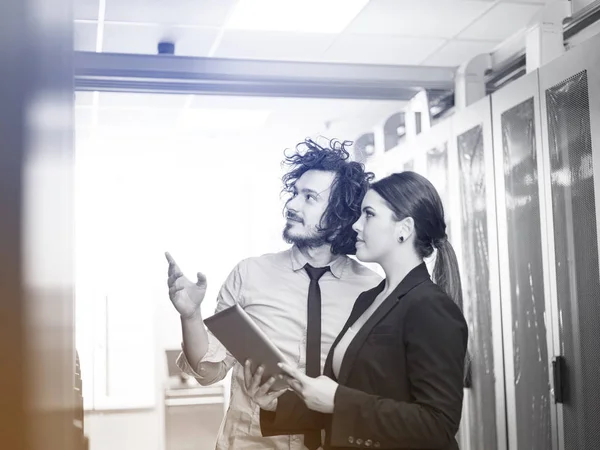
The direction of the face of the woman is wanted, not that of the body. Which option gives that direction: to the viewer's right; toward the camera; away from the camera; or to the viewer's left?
to the viewer's left

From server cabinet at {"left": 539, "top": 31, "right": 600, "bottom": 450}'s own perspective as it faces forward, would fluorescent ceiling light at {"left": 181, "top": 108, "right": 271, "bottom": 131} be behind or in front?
in front

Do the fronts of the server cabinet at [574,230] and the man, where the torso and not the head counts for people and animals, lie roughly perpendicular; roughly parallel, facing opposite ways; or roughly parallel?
roughly perpendicular

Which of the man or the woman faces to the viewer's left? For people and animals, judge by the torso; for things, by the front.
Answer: the woman

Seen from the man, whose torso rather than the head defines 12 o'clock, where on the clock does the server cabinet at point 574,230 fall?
The server cabinet is roughly at 9 o'clock from the man.

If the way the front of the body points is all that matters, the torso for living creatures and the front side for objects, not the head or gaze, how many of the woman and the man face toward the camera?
1

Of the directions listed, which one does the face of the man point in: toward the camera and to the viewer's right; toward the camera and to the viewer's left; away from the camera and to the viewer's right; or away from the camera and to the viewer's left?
toward the camera and to the viewer's left

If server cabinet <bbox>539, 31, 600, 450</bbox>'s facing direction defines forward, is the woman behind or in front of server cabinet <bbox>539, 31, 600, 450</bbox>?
in front

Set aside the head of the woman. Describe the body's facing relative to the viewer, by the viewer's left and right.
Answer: facing to the left of the viewer

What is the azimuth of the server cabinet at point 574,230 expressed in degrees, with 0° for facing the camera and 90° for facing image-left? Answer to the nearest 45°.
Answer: approximately 45°
